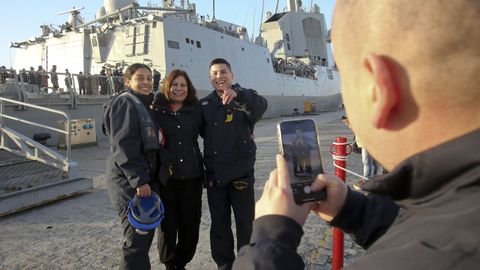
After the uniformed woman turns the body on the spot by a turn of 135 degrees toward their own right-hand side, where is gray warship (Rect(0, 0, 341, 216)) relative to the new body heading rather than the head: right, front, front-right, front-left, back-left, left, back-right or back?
right

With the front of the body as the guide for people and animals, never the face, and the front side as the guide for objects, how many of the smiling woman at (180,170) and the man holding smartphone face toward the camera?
1

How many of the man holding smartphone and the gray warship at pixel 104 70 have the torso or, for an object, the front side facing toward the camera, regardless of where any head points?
0

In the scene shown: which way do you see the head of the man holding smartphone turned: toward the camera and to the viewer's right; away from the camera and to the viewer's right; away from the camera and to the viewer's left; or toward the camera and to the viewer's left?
away from the camera and to the viewer's left

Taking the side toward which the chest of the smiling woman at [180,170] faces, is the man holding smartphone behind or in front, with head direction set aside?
in front

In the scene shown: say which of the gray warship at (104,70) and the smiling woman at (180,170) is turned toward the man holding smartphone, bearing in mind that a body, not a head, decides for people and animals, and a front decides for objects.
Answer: the smiling woman

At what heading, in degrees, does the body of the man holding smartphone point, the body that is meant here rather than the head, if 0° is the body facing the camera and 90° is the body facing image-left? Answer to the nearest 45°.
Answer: approximately 135°

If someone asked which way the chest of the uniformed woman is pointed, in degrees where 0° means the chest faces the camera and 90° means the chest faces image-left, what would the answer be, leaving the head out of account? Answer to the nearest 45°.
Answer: approximately 315°

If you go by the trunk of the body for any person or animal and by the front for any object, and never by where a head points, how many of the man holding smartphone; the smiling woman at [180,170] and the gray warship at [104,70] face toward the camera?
1

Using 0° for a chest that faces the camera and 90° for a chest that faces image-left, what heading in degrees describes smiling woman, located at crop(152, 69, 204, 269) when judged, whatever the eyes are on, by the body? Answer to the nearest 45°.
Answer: approximately 0°
